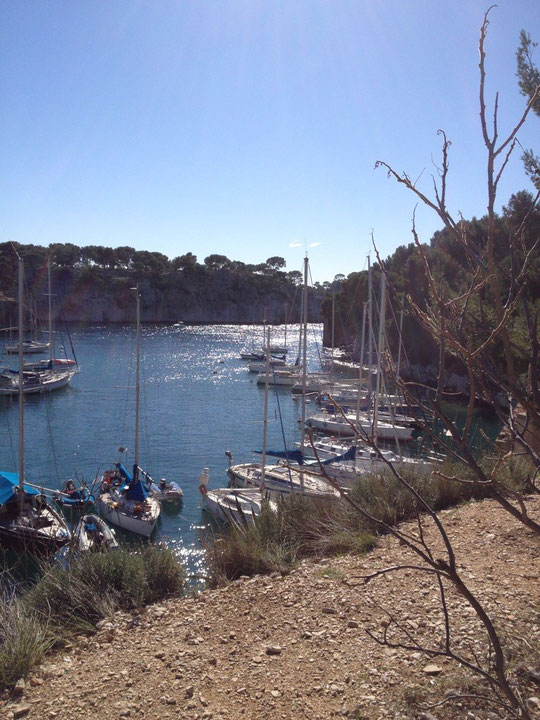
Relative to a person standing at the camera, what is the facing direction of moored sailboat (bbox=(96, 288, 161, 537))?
facing the viewer and to the right of the viewer

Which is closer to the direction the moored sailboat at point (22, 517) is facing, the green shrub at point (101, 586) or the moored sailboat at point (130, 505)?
the green shrub

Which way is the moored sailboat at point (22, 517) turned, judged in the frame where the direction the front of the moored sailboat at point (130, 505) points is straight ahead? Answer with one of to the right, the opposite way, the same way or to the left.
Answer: the same way

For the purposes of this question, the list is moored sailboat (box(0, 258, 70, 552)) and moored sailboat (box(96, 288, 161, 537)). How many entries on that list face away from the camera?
0

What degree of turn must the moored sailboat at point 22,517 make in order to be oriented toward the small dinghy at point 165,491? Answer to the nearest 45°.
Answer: approximately 90° to its left

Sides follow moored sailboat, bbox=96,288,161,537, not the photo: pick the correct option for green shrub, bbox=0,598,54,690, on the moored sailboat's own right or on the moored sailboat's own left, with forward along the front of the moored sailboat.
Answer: on the moored sailboat's own right

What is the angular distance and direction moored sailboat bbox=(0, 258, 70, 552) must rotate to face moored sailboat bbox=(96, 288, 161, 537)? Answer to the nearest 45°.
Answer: approximately 90° to its left
